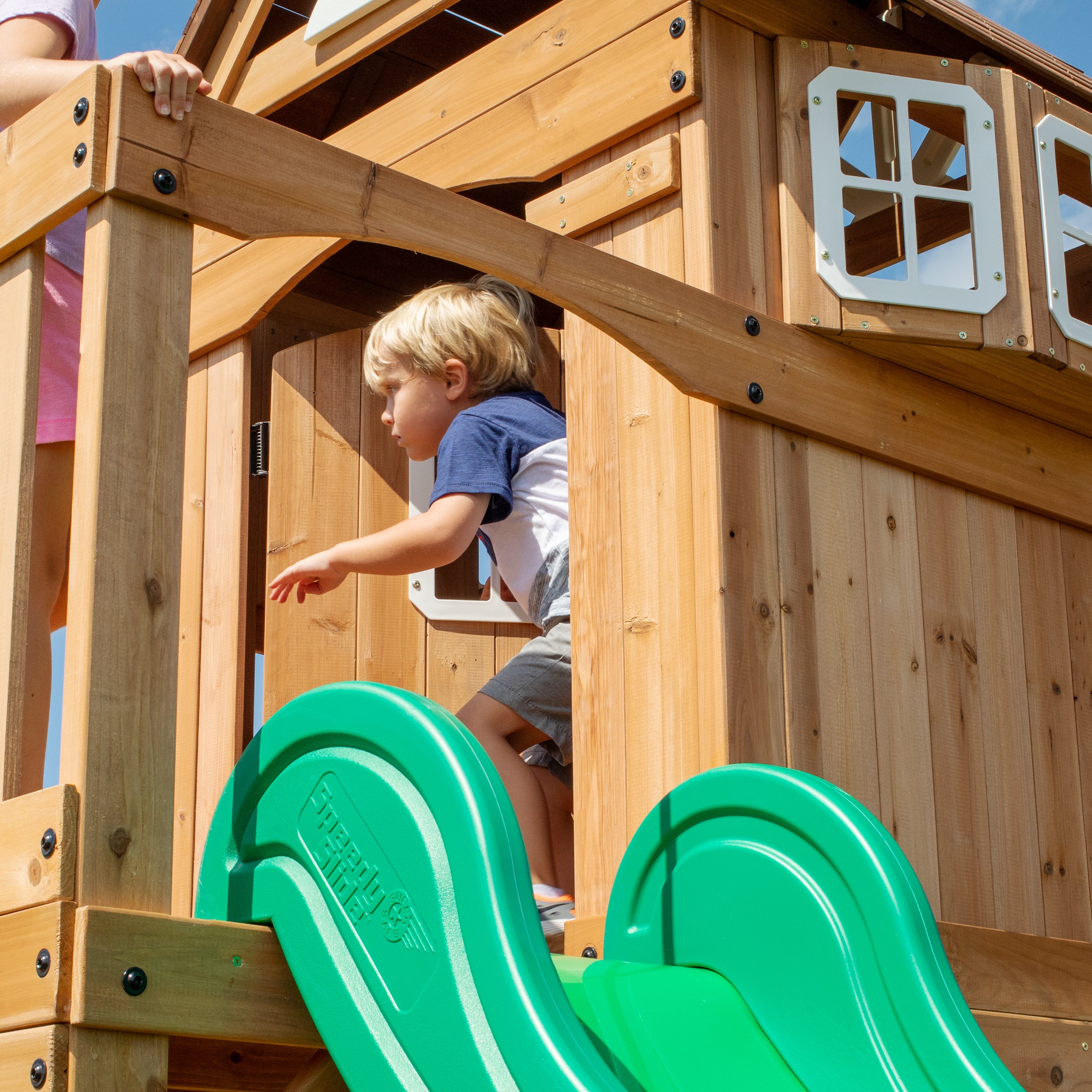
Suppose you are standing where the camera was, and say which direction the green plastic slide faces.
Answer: facing the viewer and to the right of the viewer

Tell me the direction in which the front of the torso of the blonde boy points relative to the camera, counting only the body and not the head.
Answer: to the viewer's left

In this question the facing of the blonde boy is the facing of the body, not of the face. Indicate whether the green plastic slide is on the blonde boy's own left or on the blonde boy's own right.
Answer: on the blonde boy's own left

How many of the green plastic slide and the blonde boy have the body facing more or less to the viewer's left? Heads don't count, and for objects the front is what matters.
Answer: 1

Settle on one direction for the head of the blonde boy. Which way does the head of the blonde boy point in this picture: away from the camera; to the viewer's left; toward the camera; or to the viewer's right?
to the viewer's left

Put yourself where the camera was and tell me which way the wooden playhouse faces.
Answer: facing the viewer and to the left of the viewer

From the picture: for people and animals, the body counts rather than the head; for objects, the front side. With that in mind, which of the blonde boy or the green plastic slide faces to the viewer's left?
the blonde boy
